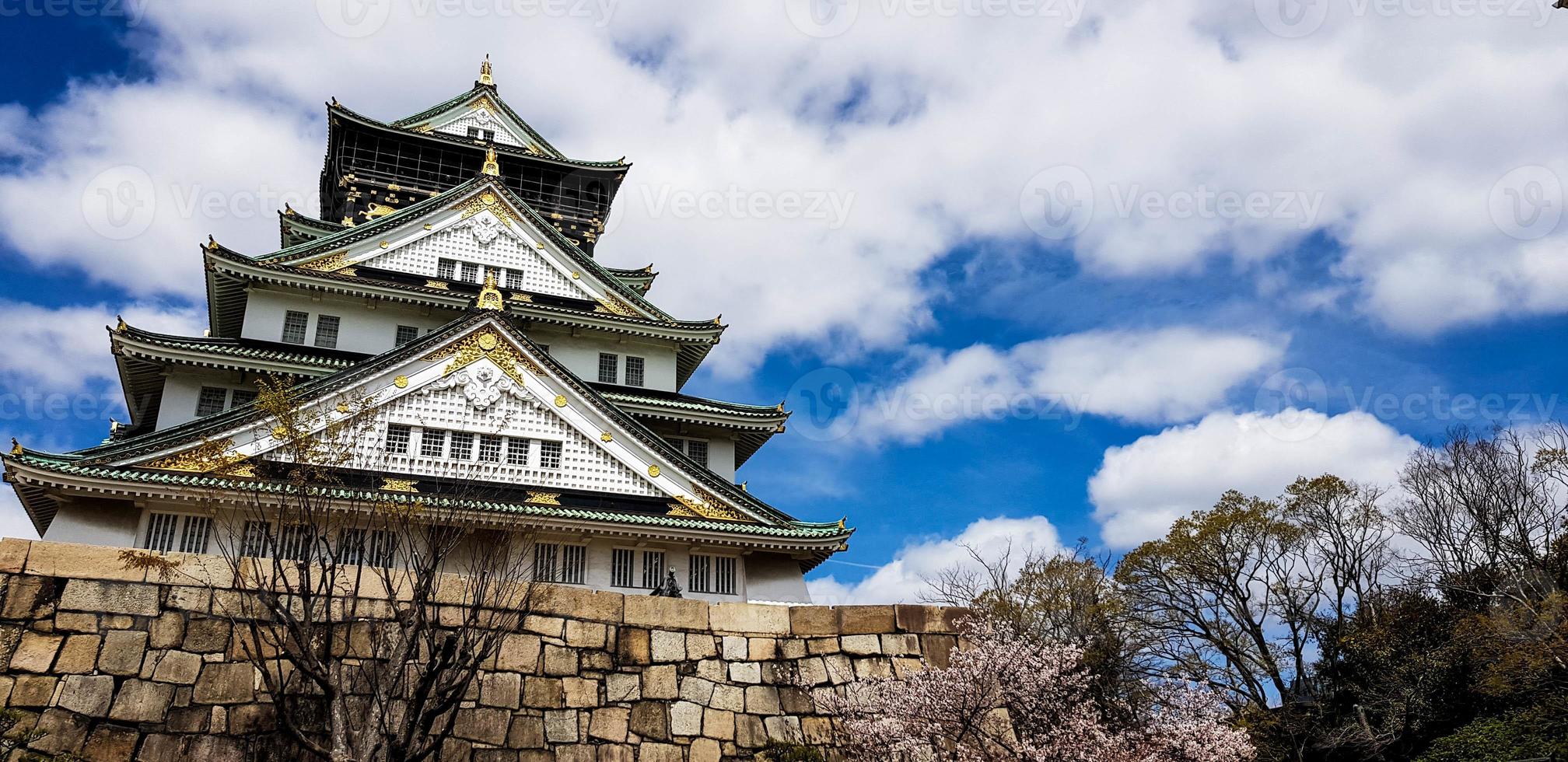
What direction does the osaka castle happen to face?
toward the camera

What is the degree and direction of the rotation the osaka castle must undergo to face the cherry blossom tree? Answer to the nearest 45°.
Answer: approximately 45° to its left
